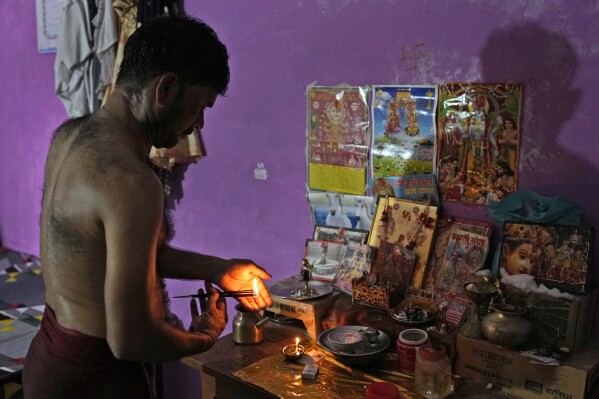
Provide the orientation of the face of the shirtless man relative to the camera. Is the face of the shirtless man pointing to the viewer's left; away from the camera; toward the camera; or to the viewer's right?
to the viewer's right

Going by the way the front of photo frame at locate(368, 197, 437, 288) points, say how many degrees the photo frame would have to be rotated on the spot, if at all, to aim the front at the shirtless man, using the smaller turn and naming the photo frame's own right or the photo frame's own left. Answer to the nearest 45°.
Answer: approximately 45° to the photo frame's own right

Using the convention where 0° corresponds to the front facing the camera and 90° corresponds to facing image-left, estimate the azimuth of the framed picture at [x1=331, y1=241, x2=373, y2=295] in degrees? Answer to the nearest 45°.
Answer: approximately 0°

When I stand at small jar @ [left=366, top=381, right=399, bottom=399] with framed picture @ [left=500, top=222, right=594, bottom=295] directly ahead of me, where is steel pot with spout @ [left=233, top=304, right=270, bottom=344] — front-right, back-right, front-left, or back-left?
back-left

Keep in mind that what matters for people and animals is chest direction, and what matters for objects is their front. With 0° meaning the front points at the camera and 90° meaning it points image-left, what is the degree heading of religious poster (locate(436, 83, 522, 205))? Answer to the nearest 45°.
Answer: approximately 0°

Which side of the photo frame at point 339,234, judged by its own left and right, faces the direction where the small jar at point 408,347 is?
front
